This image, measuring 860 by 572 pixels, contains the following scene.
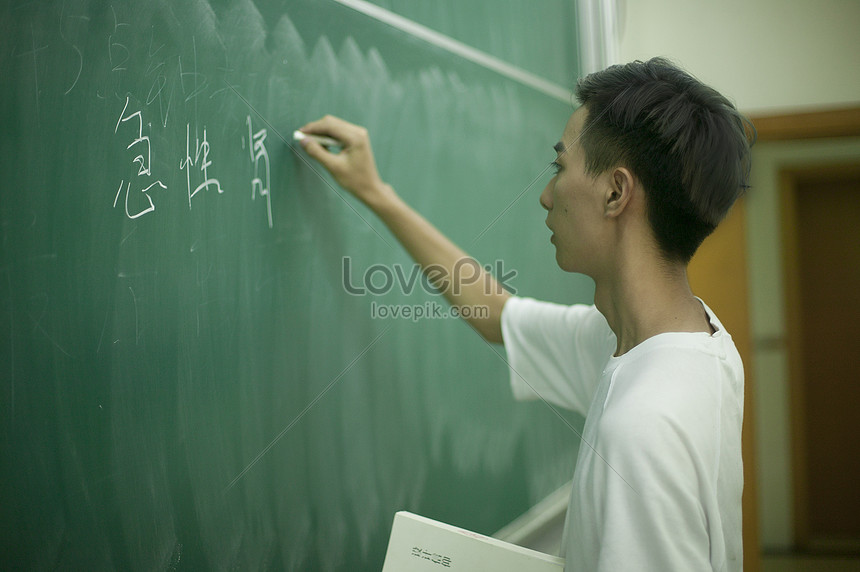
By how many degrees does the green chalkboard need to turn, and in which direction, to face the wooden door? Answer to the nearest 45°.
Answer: approximately 90° to its left

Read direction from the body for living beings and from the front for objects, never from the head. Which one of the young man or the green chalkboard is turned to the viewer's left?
the young man

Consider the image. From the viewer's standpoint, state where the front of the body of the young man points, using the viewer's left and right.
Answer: facing to the left of the viewer

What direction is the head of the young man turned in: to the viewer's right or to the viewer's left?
to the viewer's left

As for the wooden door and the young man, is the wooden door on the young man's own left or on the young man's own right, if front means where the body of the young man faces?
on the young man's own right

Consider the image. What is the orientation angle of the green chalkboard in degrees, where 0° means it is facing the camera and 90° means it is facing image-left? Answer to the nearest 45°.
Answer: approximately 315°
